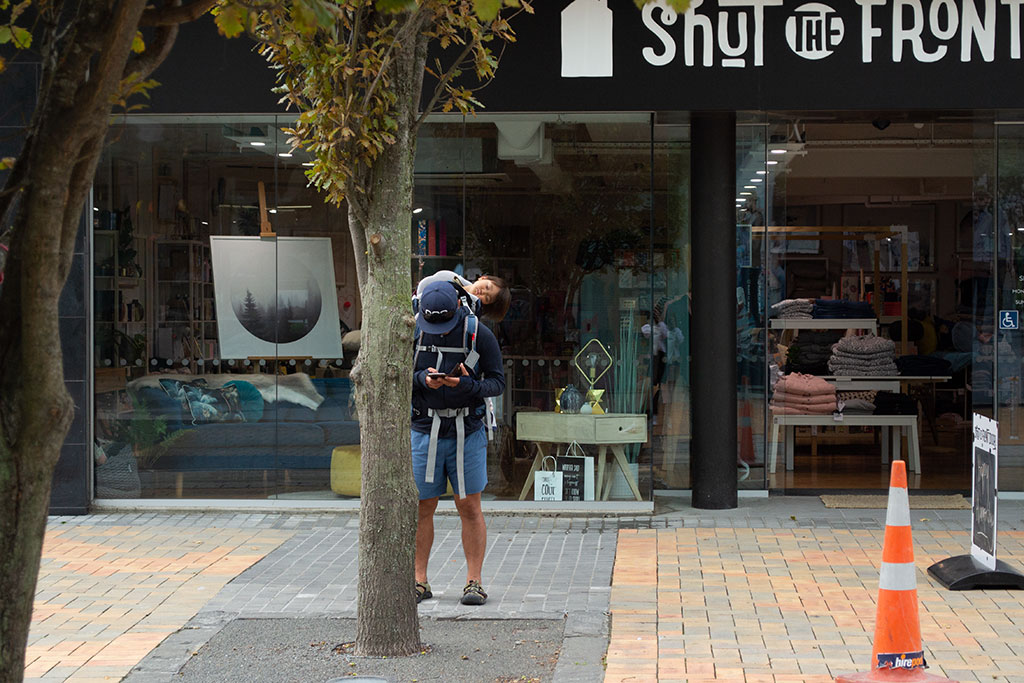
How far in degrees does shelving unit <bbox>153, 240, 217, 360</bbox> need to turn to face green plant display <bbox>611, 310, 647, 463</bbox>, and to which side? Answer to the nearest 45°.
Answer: approximately 90° to its left

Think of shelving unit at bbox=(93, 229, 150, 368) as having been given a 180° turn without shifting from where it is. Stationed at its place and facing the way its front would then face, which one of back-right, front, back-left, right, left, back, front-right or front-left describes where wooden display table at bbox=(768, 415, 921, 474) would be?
right

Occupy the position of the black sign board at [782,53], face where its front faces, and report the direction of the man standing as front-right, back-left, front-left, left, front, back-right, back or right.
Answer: front-right

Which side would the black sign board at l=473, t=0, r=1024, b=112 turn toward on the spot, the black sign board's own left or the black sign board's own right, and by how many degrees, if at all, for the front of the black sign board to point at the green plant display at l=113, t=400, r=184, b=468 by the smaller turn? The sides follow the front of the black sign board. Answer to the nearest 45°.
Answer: approximately 90° to the black sign board's own right

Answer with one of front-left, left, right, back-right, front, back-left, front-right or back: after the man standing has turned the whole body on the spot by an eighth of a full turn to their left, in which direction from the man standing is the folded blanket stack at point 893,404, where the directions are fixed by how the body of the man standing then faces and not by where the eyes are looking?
left

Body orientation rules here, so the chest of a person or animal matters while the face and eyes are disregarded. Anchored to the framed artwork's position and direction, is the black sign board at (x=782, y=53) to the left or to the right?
on its left

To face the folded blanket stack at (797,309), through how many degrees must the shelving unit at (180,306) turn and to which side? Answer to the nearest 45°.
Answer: approximately 90° to its left

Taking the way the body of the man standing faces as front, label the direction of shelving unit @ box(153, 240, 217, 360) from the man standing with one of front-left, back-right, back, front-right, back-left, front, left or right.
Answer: back-right

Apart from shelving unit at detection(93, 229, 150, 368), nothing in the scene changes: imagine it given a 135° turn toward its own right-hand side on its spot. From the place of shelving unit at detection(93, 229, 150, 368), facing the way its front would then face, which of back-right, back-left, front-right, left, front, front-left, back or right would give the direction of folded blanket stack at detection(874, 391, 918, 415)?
back-right
